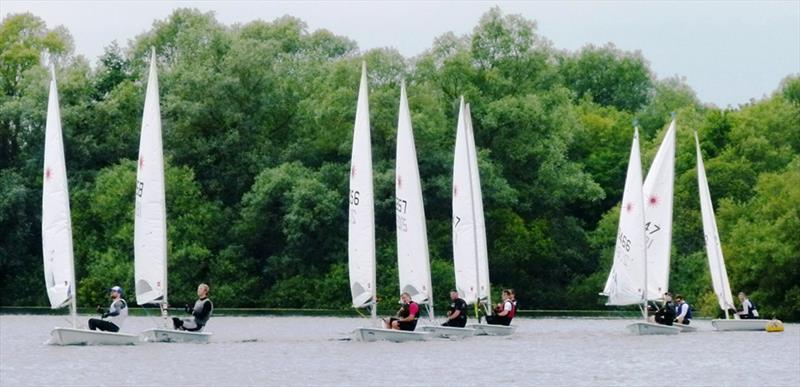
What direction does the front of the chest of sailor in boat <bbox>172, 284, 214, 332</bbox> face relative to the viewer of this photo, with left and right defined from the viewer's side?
facing to the left of the viewer

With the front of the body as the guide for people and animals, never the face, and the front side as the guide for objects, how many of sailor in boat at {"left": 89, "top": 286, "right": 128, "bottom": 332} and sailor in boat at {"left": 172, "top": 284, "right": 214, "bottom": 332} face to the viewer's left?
2

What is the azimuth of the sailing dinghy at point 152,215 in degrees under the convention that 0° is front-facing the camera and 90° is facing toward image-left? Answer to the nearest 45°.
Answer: approximately 45°

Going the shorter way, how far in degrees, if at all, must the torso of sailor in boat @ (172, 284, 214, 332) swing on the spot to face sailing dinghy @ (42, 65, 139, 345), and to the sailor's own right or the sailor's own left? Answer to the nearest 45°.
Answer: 0° — they already face it

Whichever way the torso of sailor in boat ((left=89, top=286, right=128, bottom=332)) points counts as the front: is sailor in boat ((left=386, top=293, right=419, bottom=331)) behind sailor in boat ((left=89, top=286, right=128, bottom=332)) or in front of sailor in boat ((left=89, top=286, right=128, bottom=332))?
behind

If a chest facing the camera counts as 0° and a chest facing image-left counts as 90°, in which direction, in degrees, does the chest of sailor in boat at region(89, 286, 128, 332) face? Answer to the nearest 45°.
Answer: approximately 90°
